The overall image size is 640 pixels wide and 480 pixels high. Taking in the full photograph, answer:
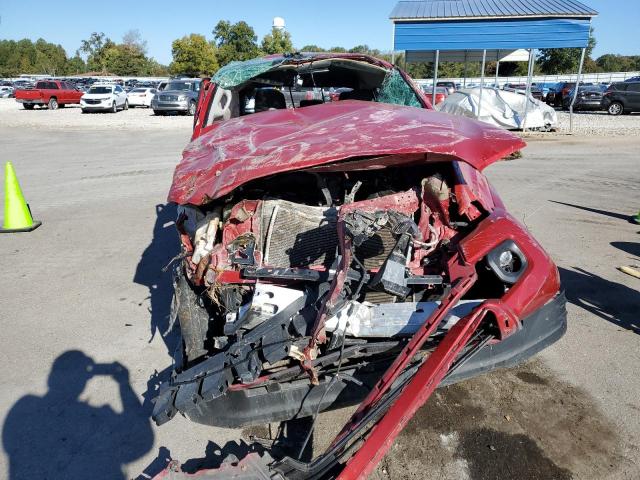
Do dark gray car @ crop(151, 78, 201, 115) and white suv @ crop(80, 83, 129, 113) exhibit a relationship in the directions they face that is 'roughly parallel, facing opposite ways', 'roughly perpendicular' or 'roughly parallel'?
roughly parallel

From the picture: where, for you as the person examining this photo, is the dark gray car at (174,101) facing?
facing the viewer and to the left of the viewer

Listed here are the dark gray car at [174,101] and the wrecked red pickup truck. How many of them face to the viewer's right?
0

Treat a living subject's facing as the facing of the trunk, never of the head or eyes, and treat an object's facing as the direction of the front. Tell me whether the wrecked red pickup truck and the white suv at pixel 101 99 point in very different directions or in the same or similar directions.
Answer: same or similar directions

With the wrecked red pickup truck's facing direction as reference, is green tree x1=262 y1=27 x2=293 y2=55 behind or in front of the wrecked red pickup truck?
behind

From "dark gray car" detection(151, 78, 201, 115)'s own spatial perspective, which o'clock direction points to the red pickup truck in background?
The red pickup truck in background is roughly at 3 o'clock from the dark gray car.

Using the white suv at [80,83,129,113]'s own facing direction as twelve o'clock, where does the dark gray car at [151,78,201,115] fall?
The dark gray car is roughly at 9 o'clock from the white suv.

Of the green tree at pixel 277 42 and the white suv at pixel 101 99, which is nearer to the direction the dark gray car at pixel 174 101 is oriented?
the white suv

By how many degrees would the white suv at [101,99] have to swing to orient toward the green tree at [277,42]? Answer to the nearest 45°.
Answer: approximately 180°

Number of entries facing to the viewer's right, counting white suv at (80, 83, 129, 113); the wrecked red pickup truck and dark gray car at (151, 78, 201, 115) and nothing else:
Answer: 0

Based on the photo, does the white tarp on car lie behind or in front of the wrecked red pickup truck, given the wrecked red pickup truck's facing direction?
behind

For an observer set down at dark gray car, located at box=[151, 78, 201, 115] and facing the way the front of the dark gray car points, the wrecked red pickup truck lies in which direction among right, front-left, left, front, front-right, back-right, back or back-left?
front-left

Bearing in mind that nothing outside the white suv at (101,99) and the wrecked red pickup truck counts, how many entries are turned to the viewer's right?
0

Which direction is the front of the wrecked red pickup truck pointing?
toward the camera

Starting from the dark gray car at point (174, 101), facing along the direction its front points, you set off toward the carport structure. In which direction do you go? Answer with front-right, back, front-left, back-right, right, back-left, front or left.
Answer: left

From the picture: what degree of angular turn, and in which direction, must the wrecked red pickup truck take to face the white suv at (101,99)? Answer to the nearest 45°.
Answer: approximately 135° to its right

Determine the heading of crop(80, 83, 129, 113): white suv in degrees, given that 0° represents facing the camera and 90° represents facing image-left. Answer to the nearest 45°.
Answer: approximately 45°
